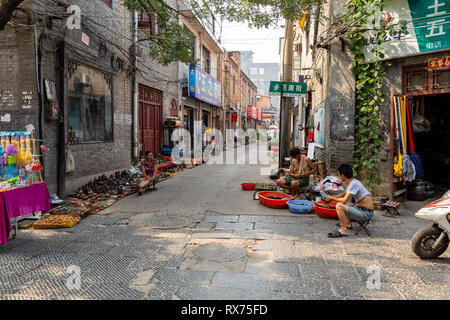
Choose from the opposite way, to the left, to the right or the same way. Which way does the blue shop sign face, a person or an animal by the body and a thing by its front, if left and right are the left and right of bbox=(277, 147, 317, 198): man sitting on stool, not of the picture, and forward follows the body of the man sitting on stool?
to the left

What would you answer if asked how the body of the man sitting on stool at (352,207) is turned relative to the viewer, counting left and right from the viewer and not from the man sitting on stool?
facing to the left of the viewer

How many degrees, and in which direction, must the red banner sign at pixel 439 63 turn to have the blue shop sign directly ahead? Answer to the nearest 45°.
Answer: approximately 90° to its right

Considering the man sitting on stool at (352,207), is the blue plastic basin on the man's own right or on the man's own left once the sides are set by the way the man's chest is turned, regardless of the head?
on the man's own right

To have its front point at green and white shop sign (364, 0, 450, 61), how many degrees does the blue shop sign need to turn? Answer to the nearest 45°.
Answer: approximately 45° to its right

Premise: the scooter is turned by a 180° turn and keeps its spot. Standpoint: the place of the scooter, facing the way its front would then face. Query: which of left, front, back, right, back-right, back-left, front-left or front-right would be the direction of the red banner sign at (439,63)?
left

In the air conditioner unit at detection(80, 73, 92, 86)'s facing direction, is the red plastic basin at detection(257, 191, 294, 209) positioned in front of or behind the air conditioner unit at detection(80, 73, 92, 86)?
in front

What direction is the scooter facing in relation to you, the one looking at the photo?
facing to the left of the viewer

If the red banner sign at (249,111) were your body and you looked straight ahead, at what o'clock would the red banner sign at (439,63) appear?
the red banner sign at (439,63) is roughly at 12 o'clock from the red banner sign at (249,111).
